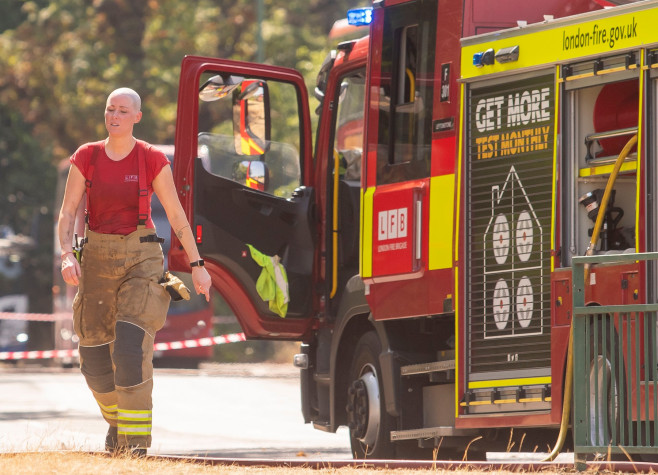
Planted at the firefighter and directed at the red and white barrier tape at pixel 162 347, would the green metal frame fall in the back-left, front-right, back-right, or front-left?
back-right

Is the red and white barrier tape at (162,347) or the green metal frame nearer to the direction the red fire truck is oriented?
the red and white barrier tape

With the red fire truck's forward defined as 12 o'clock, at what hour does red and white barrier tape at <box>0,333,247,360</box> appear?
The red and white barrier tape is roughly at 1 o'clock from the red fire truck.

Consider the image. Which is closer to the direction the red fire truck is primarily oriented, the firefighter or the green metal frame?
the firefighter

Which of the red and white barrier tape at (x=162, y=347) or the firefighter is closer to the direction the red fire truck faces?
the red and white barrier tape

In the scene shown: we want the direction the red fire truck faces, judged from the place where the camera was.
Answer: facing away from the viewer and to the left of the viewer
